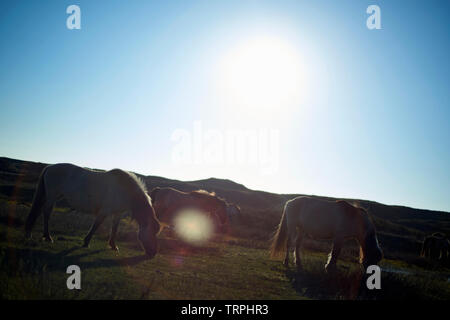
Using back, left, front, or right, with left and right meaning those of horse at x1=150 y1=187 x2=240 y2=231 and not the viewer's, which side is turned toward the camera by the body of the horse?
right

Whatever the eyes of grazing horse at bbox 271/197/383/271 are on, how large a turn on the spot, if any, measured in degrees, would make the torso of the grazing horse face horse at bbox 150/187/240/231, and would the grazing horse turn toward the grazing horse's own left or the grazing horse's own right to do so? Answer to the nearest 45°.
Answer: approximately 135° to the grazing horse's own left

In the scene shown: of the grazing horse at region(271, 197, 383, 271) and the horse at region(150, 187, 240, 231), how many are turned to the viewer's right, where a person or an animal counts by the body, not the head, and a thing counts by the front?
2

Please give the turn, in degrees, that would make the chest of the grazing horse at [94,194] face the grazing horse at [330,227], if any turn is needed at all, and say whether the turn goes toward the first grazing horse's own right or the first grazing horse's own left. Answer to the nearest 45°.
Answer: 0° — it already faces it

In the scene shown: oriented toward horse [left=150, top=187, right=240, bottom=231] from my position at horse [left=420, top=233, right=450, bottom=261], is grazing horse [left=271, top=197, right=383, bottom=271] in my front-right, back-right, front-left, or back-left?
front-left

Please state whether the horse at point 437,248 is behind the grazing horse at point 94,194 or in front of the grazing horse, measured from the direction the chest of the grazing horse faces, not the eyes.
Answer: in front

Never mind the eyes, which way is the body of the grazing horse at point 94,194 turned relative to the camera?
to the viewer's right

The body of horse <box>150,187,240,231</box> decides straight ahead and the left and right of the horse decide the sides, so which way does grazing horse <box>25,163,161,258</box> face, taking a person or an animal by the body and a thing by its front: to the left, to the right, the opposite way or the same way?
the same way

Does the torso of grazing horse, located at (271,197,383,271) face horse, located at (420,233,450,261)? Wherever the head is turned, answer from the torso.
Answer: no

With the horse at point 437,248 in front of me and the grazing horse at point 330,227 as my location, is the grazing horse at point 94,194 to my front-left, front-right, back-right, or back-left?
back-left

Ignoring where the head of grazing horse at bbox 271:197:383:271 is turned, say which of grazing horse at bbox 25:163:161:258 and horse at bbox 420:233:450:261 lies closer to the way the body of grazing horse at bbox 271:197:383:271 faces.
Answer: the horse

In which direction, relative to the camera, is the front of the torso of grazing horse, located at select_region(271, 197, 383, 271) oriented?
to the viewer's right
